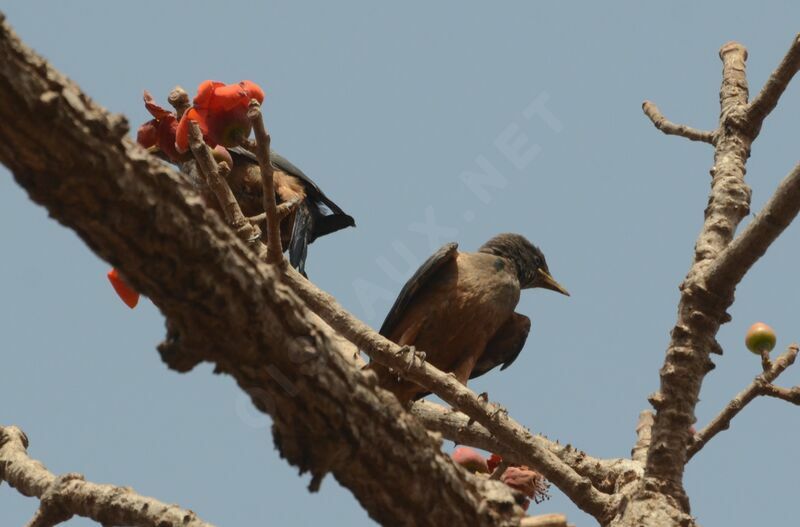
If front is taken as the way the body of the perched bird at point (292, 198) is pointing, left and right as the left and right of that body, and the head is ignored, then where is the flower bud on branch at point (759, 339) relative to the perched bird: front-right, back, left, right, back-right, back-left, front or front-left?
back-left

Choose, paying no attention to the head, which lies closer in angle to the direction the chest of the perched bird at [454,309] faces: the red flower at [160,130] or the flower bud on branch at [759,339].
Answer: the flower bud on branch

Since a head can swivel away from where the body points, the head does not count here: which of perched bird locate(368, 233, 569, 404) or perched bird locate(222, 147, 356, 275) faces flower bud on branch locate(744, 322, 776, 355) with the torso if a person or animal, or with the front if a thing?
perched bird locate(368, 233, 569, 404)

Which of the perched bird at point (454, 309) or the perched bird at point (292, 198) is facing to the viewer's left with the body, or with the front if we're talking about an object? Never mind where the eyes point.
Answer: the perched bird at point (292, 198)

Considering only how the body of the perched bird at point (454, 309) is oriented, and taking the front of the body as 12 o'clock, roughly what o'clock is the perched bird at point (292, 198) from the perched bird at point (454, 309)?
the perched bird at point (292, 198) is roughly at 5 o'clock from the perched bird at point (454, 309).

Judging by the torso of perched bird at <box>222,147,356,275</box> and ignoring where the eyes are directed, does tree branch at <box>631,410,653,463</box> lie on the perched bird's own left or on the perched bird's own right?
on the perched bird's own left

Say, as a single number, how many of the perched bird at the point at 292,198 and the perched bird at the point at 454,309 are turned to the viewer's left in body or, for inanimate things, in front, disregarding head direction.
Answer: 1

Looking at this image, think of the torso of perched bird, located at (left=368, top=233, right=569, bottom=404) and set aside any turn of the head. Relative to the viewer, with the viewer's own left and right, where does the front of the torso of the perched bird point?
facing the viewer and to the right of the viewer

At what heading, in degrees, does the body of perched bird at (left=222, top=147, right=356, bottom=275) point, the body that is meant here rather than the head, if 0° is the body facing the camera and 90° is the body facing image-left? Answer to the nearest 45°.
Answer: approximately 90°

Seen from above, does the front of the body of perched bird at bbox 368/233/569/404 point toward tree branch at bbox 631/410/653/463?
yes

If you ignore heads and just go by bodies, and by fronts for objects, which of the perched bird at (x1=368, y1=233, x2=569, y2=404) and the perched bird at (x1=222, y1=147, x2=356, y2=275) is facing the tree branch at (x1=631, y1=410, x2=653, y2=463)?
the perched bird at (x1=368, y1=233, x2=569, y2=404)

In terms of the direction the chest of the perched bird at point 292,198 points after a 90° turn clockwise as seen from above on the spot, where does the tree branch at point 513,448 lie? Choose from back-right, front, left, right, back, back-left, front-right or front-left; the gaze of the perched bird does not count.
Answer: back-right

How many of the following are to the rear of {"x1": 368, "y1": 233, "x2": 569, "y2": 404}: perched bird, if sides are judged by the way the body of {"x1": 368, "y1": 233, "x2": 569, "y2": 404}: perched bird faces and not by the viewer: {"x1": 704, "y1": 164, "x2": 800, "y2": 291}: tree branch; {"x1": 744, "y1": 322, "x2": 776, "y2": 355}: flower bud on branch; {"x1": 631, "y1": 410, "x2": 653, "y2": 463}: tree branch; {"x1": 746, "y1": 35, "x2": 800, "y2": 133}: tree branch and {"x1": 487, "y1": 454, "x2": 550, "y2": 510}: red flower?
0
